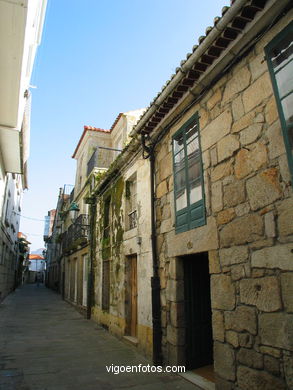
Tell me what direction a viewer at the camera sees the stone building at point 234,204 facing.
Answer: facing the viewer and to the left of the viewer

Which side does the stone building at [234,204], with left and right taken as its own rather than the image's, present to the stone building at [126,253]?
right

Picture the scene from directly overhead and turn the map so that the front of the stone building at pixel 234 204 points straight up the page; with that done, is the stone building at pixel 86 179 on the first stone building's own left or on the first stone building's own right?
on the first stone building's own right
